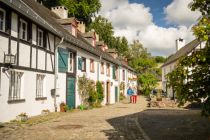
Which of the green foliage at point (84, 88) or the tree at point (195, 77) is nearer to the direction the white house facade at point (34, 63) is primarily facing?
the tree

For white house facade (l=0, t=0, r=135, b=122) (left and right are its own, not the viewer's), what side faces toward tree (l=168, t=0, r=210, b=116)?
front

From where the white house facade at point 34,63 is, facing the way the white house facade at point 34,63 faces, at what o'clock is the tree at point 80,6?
The tree is roughly at 8 o'clock from the white house facade.

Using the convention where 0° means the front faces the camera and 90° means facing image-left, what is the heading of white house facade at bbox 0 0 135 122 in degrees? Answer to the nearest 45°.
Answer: approximately 315°
